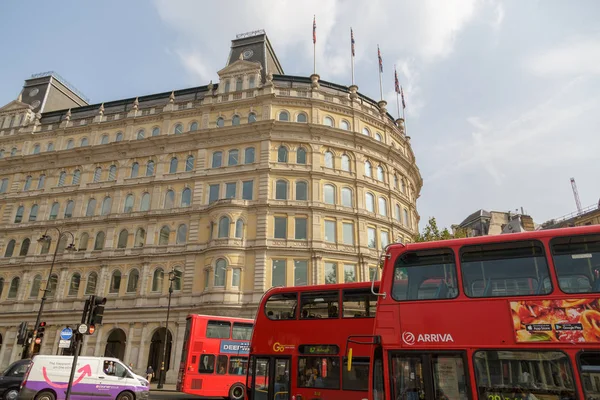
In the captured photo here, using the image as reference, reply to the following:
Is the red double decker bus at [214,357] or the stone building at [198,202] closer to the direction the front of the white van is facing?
the red double decker bus

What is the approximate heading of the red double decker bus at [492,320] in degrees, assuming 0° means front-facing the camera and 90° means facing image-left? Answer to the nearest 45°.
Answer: approximately 90°

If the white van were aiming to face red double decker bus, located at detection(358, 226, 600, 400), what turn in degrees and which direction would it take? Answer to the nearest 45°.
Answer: approximately 45° to its right

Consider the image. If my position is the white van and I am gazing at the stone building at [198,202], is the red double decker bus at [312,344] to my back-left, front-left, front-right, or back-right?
back-right

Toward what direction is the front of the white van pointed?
to the viewer's right

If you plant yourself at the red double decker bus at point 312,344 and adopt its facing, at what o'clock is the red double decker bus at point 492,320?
the red double decker bus at point 492,320 is roughly at 8 o'clock from the red double decker bus at point 312,344.

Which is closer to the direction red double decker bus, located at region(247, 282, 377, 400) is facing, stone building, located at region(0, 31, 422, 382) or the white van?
the white van

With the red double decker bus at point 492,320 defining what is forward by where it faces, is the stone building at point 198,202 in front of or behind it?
in front
